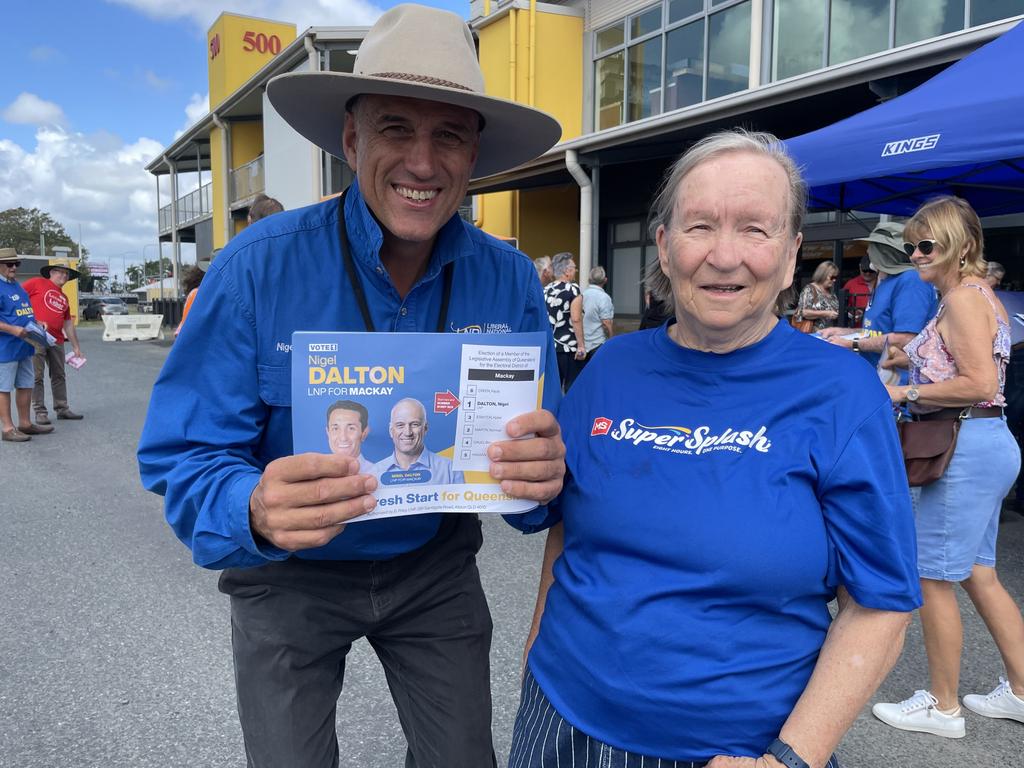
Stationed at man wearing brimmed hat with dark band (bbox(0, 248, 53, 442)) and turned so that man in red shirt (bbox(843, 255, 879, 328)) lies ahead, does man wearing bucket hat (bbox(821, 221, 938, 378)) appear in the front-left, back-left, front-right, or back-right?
front-right

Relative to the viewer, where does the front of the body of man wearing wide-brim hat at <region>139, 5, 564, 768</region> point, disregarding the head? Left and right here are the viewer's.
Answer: facing the viewer

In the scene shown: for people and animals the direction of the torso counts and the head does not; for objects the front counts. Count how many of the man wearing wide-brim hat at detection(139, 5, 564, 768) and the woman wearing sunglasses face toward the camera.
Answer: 1

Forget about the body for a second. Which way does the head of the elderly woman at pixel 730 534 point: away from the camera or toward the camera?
toward the camera

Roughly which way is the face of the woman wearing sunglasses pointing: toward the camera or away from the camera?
toward the camera

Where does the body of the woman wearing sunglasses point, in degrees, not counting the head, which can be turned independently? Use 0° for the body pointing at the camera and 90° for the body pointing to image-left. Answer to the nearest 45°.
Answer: approximately 90°

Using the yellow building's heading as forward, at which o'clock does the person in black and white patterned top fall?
The person in black and white patterned top is roughly at 11 o'clock from the yellow building.

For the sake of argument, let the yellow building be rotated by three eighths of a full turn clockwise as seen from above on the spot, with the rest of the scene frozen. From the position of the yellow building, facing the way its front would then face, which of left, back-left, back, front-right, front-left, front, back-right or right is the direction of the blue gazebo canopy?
back

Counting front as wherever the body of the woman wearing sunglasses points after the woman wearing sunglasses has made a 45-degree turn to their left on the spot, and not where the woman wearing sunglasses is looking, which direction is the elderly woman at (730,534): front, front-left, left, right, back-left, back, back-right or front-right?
front-left

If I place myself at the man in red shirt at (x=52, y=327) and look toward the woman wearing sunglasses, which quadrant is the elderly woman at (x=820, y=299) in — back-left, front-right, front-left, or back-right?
front-left

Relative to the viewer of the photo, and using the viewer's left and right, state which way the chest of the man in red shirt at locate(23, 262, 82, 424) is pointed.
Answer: facing the viewer and to the right of the viewer

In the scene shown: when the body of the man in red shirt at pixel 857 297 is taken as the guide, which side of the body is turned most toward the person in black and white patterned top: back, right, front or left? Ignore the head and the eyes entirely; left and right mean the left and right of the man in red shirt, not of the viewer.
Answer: right

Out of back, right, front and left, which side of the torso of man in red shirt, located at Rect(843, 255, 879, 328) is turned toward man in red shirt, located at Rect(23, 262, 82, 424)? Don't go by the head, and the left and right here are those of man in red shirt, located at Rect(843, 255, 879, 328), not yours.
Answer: right
